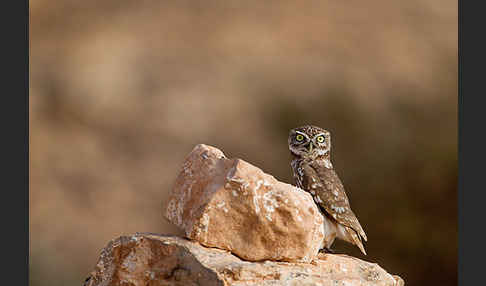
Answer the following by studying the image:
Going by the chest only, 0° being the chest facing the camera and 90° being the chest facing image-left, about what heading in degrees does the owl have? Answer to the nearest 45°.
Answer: approximately 90°
